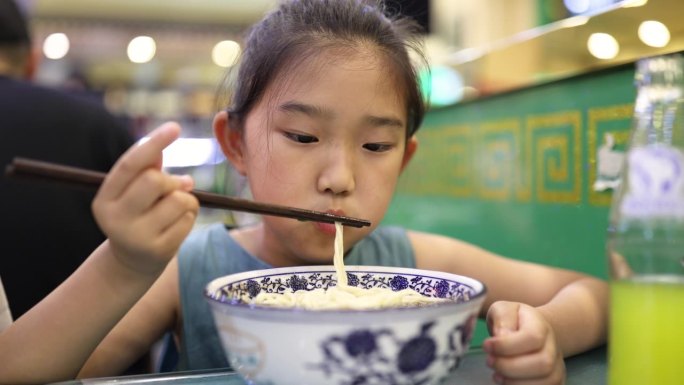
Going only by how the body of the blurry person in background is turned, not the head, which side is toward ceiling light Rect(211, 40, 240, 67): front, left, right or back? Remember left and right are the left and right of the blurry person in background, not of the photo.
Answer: front

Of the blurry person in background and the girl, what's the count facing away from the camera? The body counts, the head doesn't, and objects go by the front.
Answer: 1

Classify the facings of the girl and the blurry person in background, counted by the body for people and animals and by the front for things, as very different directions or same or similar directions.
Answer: very different directions

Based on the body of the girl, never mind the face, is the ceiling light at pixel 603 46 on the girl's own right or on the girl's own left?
on the girl's own left

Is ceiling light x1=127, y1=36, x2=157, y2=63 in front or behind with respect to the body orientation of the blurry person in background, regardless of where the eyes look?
in front

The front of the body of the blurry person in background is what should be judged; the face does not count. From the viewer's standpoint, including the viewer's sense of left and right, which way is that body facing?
facing away from the viewer

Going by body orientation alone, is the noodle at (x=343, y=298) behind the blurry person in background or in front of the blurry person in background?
behind

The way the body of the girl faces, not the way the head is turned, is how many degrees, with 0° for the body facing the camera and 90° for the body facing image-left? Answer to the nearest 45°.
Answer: approximately 0°

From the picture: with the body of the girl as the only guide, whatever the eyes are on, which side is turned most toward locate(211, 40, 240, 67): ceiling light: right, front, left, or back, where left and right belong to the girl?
back

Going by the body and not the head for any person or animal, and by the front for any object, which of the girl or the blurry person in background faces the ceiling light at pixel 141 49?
the blurry person in background
